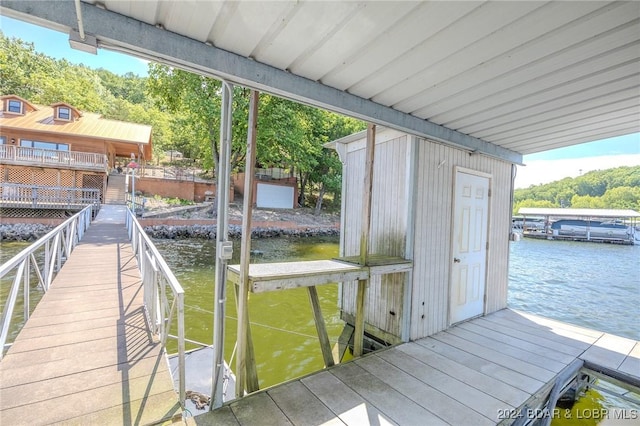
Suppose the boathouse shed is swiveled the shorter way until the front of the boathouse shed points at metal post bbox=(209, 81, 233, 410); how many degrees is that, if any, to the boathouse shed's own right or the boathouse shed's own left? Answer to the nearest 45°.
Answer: approximately 90° to the boathouse shed's own right

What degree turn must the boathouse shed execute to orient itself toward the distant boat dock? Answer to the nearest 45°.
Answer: approximately 90° to its left

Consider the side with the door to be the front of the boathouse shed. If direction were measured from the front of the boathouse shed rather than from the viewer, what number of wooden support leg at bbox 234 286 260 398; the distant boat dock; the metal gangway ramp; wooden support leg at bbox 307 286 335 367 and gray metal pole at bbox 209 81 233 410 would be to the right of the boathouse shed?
4

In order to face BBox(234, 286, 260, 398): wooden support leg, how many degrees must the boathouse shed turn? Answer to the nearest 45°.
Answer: approximately 90° to its right

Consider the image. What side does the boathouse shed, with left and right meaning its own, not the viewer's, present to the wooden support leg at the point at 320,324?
right

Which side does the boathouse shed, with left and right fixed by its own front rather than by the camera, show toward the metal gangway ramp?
right

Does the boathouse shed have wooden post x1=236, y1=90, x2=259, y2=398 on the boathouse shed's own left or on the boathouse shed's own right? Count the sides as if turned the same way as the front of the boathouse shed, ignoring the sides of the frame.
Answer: on the boathouse shed's own right

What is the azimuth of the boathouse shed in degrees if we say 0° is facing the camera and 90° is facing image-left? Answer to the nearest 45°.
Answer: approximately 315°

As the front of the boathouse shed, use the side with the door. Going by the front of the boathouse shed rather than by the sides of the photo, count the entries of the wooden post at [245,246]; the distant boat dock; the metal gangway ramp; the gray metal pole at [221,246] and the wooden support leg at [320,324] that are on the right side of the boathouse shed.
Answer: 4
